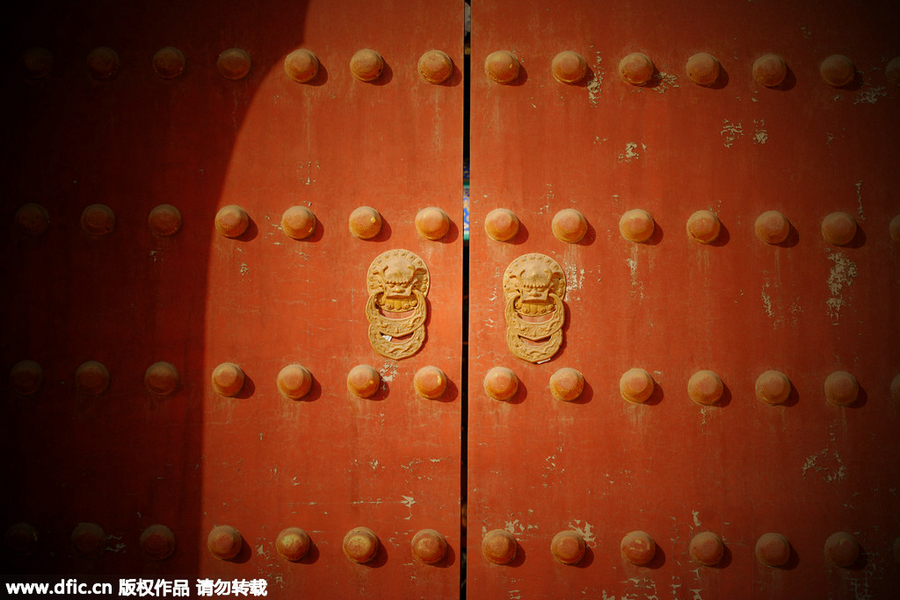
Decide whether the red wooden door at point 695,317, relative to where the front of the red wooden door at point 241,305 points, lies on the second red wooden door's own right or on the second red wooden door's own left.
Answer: on the second red wooden door's own left

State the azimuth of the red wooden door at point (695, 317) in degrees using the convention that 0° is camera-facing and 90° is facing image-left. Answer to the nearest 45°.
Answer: approximately 0°

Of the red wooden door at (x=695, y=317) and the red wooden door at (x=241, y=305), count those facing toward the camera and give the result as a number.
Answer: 2

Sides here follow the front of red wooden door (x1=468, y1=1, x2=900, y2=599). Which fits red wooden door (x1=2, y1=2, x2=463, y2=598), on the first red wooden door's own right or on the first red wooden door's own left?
on the first red wooden door's own right

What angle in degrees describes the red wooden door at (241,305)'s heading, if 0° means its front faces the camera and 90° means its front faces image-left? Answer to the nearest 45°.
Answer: approximately 0°
